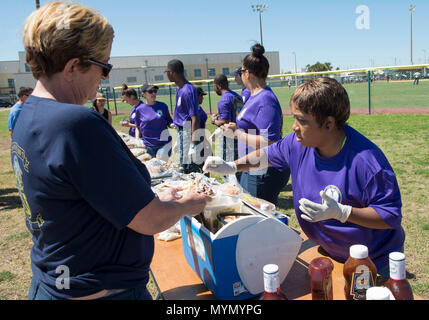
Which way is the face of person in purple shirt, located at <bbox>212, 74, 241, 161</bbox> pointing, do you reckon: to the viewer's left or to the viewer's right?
to the viewer's left

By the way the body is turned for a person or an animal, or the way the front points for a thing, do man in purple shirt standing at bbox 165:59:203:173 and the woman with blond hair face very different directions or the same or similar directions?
very different directions

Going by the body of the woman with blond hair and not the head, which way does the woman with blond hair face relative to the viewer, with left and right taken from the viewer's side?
facing away from the viewer and to the right of the viewer

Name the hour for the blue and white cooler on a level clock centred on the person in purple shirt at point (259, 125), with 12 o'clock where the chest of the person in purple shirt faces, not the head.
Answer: The blue and white cooler is roughly at 9 o'clock from the person in purple shirt.

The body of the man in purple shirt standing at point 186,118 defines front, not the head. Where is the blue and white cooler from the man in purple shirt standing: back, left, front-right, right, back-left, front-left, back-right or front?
front-left

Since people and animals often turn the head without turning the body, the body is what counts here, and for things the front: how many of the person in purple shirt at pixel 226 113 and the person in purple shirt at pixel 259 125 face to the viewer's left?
2

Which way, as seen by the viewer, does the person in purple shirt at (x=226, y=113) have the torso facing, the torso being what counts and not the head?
to the viewer's left

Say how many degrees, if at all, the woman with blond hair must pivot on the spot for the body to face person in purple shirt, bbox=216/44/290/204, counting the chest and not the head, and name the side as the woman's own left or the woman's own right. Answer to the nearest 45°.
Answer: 0° — they already face them

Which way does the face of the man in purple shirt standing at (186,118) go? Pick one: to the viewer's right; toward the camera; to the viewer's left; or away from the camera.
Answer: to the viewer's left

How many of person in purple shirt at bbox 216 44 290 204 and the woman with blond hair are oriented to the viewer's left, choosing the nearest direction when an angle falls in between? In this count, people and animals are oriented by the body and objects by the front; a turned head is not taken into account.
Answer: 1

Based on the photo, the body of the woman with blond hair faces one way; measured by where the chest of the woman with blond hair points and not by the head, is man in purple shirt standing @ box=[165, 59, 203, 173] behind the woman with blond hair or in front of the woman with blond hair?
in front

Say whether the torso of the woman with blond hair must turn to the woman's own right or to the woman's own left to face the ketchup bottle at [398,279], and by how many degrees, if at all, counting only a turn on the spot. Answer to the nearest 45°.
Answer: approximately 45° to the woman's own right

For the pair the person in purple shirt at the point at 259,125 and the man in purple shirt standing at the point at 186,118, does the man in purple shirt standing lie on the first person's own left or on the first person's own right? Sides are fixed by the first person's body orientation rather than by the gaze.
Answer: on the first person's own right

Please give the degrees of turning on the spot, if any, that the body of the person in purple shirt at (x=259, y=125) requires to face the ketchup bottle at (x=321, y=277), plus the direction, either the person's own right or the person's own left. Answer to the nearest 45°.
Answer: approximately 90° to the person's own left

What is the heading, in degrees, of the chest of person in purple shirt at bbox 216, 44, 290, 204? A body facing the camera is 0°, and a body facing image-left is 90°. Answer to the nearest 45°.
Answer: approximately 90°

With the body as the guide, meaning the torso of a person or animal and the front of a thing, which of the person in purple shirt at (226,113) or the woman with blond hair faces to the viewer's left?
the person in purple shirt
